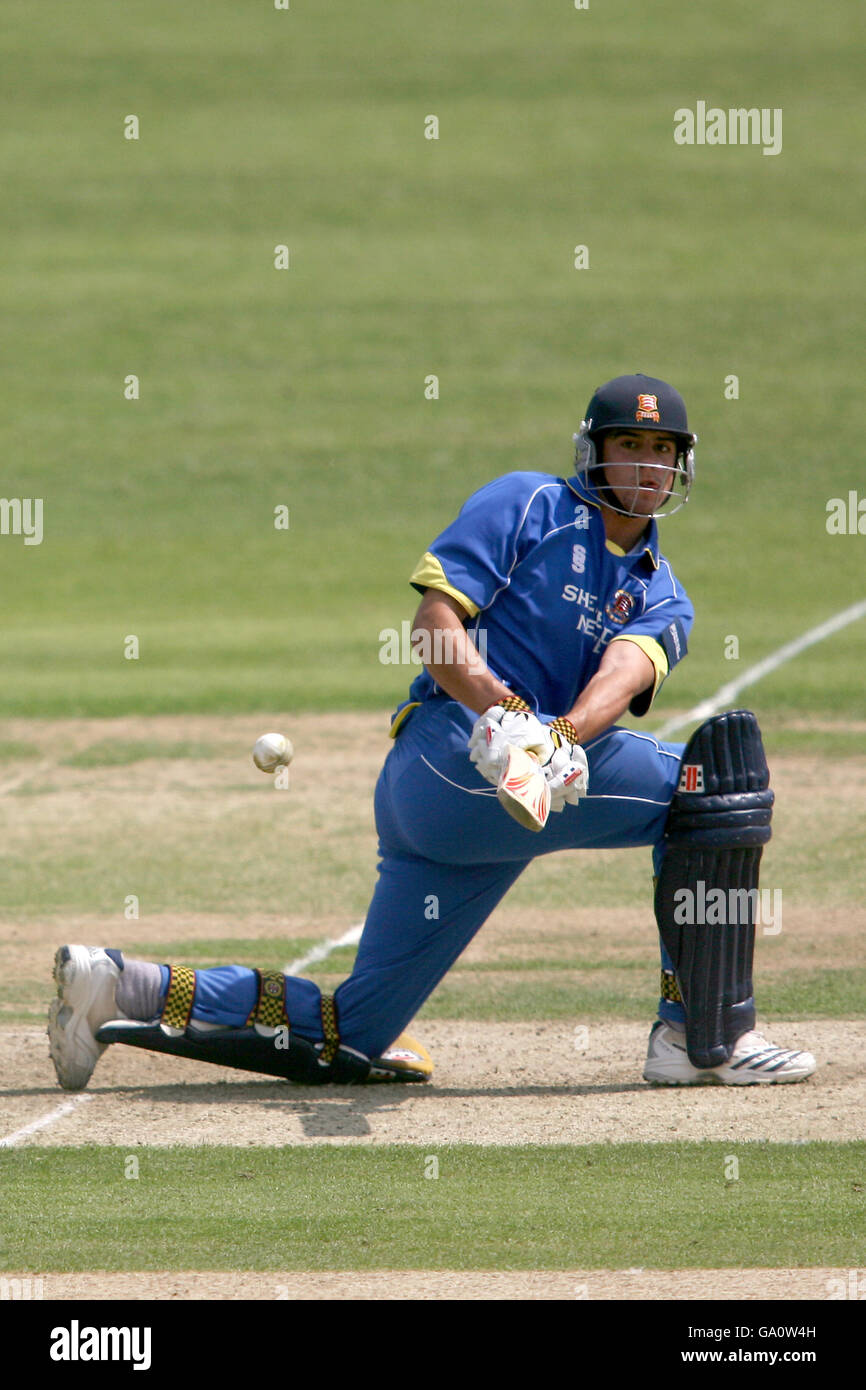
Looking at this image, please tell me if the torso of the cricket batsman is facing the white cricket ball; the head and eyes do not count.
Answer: no
